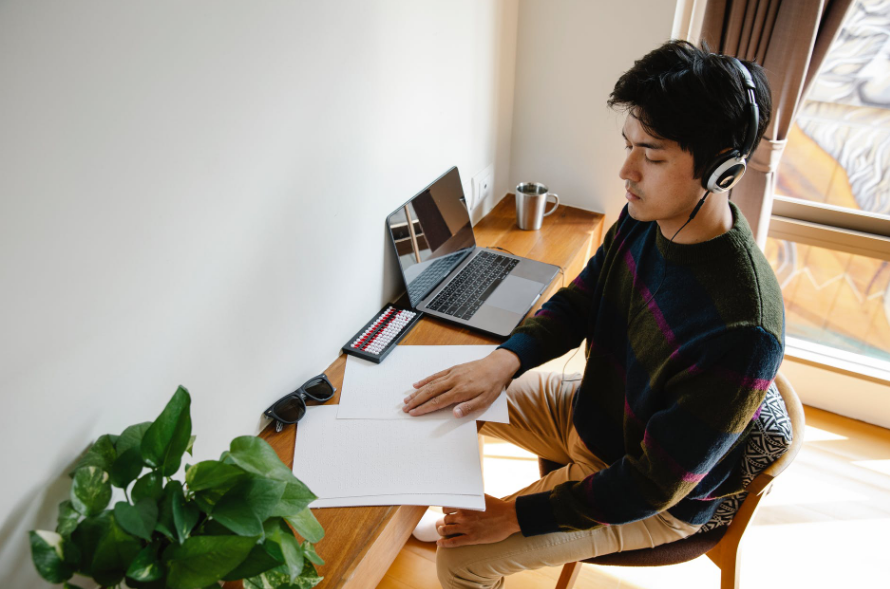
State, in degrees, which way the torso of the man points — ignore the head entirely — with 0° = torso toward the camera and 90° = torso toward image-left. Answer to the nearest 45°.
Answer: approximately 45°

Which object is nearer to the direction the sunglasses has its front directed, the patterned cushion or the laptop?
the patterned cushion

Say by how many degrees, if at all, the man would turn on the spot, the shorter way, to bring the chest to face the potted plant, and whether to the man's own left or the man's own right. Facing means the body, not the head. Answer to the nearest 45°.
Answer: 0° — they already face it

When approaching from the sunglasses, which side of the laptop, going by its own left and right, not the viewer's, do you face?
right

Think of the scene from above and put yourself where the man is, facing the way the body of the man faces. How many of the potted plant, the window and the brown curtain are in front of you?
1

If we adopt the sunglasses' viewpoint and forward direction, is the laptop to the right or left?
on its left

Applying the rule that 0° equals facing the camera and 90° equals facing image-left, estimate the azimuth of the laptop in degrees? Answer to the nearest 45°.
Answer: approximately 315°

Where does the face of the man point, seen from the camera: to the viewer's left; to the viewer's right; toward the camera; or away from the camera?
to the viewer's left

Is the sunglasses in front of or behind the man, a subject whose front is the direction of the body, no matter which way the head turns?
in front

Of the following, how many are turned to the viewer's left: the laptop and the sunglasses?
0
